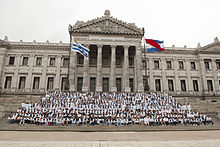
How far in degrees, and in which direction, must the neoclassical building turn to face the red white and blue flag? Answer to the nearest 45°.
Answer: approximately 45° to its left

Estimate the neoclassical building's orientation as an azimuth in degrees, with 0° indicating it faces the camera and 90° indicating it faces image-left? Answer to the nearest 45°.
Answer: approximately 0°

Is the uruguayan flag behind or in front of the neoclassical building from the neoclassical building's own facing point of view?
in front
